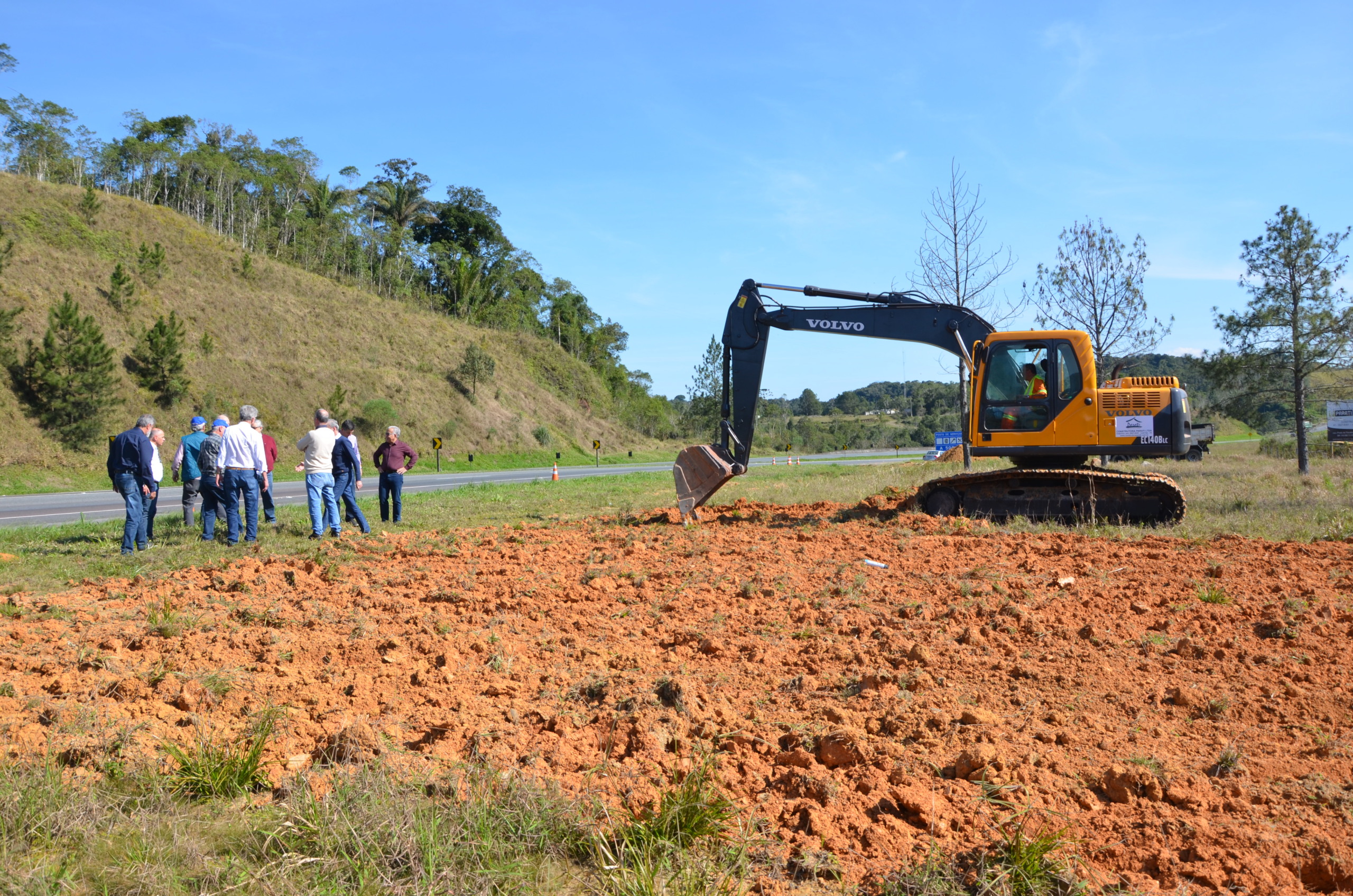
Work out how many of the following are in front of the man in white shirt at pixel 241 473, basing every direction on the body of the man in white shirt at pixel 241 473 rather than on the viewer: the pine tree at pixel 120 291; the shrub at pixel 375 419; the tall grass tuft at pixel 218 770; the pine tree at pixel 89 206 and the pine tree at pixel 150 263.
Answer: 4

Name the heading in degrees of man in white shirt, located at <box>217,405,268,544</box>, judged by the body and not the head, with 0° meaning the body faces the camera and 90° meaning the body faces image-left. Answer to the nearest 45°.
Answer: approximately 180°

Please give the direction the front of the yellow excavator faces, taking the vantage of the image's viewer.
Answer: facing to the left of the viewer

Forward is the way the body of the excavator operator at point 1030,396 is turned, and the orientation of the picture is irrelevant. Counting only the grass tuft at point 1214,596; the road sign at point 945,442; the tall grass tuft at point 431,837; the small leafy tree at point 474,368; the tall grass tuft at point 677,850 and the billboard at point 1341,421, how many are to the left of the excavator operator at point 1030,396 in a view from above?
3

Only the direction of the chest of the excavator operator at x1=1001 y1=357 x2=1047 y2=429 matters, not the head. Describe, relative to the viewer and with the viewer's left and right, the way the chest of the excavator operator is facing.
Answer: facing to the left of the viewer

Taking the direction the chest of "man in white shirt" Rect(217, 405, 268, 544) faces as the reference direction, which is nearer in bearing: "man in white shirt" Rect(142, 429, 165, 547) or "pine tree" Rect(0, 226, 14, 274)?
the pine tree

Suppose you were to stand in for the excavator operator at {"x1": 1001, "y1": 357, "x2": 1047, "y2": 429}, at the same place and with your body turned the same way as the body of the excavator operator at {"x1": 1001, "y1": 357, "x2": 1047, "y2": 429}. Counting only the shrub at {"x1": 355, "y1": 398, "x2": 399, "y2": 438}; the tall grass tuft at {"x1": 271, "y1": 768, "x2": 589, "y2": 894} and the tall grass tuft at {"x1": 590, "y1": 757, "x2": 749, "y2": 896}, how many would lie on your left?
2

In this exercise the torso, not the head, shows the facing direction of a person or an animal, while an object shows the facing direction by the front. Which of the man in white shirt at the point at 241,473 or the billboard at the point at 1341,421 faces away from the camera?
the man in white shirt

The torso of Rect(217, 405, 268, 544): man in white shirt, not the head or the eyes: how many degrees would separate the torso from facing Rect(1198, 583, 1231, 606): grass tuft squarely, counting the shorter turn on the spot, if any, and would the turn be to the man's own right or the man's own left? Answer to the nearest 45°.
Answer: approximately 135° to the man's own right

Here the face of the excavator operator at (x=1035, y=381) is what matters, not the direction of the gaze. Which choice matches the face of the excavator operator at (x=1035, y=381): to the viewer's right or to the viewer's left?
to the viewer's left

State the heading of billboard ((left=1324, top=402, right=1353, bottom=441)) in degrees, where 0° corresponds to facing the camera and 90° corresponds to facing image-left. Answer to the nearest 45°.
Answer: approximately 0°

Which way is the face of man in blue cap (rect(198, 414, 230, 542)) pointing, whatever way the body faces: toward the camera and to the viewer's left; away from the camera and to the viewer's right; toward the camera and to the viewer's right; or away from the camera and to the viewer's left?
away from the camera and to the viewer's right
